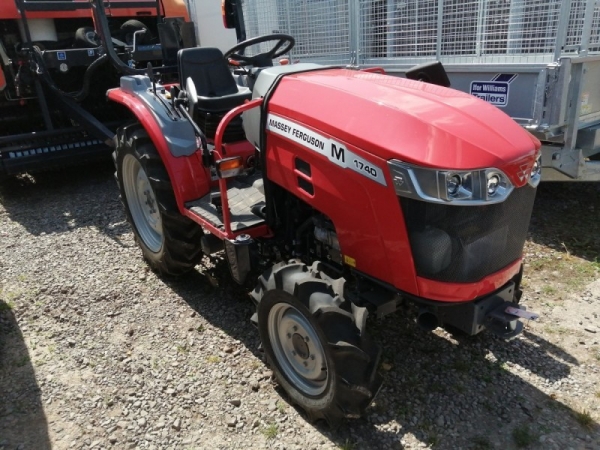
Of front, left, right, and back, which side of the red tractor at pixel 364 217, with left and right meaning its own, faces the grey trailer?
left

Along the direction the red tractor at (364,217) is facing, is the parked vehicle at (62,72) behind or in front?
behind

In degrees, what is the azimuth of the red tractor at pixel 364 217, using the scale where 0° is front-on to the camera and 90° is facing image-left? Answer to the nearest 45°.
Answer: approximately 315°
